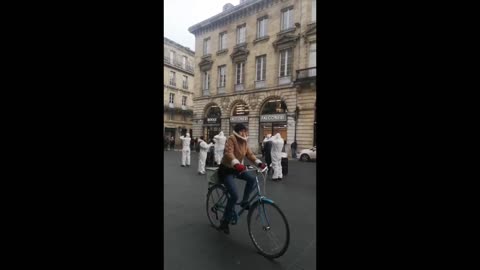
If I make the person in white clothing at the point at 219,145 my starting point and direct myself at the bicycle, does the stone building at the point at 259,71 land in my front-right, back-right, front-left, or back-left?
back-left

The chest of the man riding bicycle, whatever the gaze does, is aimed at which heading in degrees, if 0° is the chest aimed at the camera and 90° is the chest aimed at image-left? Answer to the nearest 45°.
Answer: approximately 315°

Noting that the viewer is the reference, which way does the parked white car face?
facing to the left of the viewer

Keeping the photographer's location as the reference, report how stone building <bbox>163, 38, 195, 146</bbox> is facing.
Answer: facing the viewer and to the right of the viewer

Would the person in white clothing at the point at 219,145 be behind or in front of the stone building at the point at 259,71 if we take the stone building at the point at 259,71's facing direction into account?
in front

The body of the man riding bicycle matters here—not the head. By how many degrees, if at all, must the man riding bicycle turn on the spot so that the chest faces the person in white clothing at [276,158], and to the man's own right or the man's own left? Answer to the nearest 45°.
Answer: approximately 135° to the man's own left

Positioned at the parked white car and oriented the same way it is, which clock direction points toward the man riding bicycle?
The man riding bicycle is roughly at 9 o'clock from the parked white car.

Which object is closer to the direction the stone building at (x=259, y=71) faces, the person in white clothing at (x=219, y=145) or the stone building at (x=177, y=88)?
the person in white clothing

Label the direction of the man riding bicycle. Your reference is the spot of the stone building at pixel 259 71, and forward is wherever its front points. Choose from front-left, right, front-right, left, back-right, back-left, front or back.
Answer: front-left

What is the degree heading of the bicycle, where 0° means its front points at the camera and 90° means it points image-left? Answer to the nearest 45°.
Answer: approximately 315°
